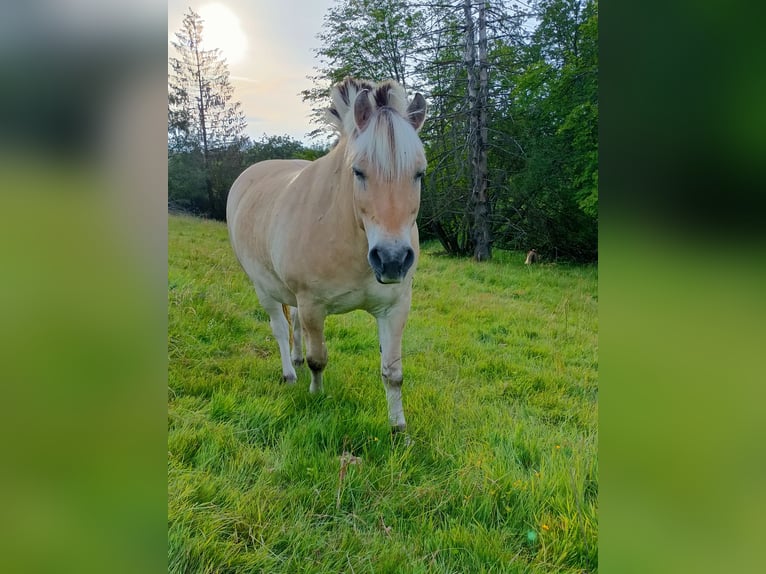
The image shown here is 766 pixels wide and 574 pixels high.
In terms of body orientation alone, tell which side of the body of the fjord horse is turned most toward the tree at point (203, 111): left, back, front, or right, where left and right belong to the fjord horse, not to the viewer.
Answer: back

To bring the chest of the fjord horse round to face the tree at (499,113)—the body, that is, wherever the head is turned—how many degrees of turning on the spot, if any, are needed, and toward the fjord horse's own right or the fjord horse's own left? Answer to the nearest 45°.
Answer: approximately 90° to the fjord horse's own left

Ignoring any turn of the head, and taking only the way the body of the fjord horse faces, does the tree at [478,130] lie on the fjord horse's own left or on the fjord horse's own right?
on the fjord horse's own left

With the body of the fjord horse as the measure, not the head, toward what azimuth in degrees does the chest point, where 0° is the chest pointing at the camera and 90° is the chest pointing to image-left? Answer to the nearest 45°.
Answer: approximately 315°
